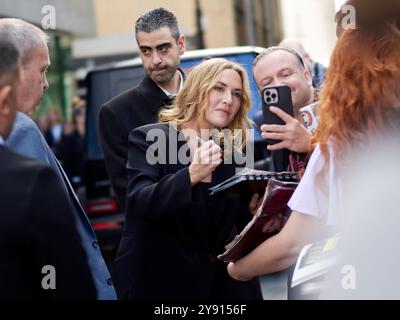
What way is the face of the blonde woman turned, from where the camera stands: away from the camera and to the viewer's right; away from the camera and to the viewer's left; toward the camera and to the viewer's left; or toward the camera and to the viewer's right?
toward the camera and to the viewer's right

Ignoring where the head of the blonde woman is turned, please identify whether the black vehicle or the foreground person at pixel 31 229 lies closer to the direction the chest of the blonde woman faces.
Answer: the foreground person

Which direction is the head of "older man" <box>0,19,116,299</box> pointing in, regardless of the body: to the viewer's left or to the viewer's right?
to the viewer's right

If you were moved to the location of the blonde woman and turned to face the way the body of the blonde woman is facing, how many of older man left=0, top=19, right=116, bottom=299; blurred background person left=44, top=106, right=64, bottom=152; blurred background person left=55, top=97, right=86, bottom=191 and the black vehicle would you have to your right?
1

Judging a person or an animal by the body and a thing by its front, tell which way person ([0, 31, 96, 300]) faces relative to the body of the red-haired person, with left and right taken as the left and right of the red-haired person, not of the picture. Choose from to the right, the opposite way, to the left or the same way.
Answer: to the right

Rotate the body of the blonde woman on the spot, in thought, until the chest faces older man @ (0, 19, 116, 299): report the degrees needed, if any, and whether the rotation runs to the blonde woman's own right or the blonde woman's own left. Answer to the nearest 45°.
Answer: approximately 90° to the blonde woman's own right

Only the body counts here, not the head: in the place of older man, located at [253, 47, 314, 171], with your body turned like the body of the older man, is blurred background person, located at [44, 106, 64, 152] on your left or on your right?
on your right

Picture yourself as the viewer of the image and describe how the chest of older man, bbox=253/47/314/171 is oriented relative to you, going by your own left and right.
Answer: facing the viewer and to the left of the viewer

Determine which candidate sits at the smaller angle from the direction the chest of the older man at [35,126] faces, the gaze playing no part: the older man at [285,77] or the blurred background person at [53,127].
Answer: the older man

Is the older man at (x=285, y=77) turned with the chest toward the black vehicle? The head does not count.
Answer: no

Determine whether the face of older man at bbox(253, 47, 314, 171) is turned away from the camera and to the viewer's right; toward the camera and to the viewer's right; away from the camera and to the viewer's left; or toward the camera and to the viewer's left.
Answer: toward the camera and to the viewer's left

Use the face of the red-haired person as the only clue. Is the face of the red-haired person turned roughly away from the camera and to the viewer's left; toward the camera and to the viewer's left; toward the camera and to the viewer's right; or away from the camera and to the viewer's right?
away from the camera and to the viewer's left
